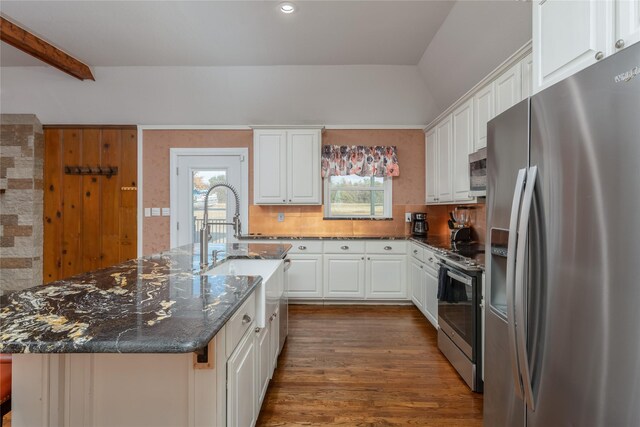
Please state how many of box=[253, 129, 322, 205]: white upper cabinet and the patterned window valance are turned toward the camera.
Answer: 2

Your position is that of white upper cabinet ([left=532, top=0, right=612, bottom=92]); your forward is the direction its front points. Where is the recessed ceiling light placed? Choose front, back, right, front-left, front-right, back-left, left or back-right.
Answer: front-right

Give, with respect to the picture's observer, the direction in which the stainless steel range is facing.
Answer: facing the viewer and to the left of the viewer

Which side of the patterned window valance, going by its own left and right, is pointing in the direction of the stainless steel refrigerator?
front

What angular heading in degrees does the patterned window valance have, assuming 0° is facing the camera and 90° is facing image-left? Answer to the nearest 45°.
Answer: approximately 0°

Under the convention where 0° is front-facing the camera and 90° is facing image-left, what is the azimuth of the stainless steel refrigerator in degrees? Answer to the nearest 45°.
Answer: approximately 45°

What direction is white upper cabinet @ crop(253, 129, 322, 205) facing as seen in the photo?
toward the camera

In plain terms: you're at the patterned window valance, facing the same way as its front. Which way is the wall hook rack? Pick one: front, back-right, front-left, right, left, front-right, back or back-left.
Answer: right
